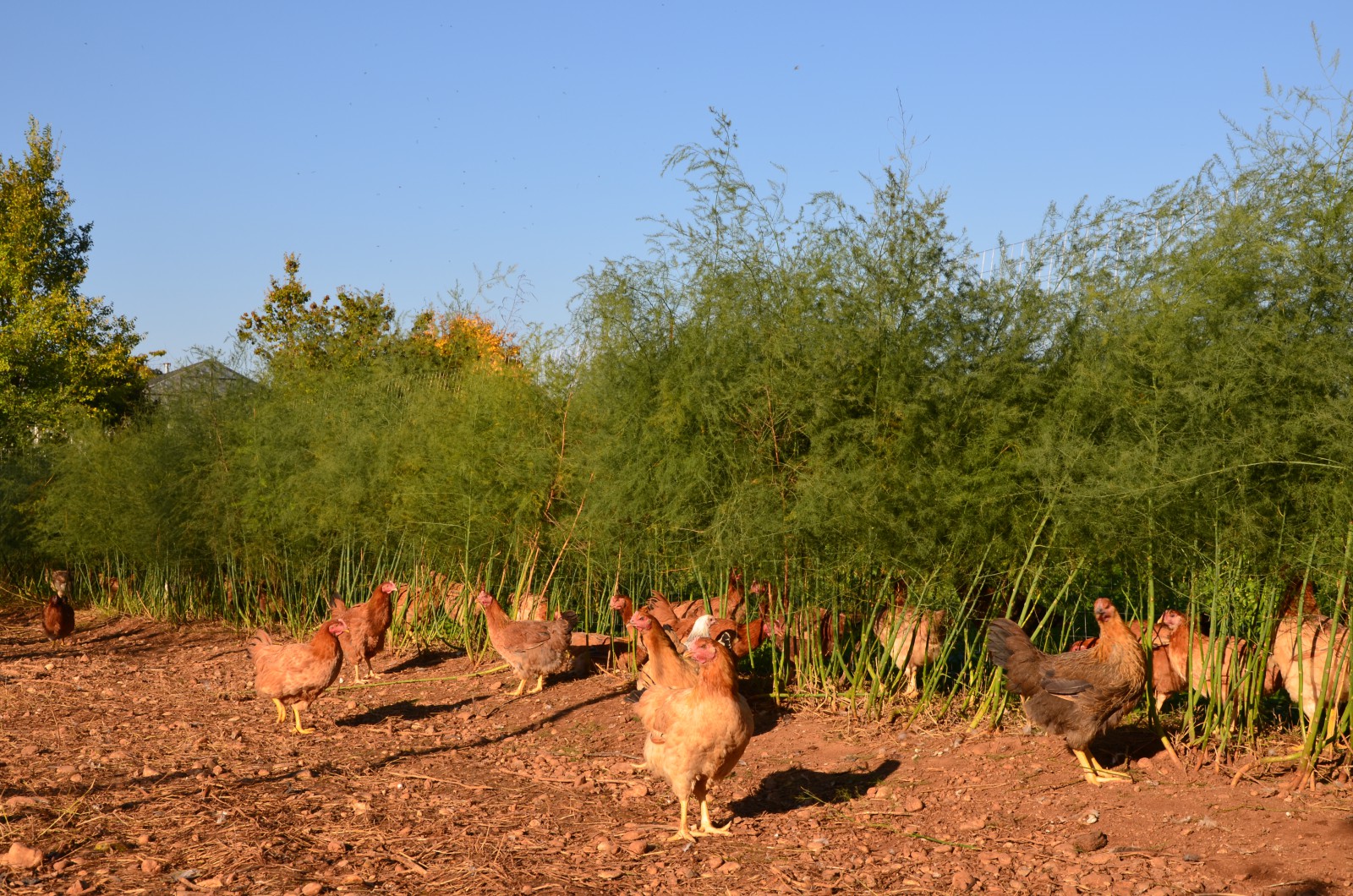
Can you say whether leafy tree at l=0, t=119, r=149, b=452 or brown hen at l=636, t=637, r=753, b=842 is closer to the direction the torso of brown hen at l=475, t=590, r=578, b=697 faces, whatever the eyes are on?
the leafy tree

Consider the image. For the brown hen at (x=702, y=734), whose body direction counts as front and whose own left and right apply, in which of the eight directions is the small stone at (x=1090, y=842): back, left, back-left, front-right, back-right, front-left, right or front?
front-left

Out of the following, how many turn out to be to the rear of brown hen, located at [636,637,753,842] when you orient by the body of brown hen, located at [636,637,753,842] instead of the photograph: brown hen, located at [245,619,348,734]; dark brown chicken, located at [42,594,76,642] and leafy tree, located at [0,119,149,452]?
3

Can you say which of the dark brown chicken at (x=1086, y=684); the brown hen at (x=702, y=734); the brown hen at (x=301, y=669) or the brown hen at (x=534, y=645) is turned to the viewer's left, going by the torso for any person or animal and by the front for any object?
the brown hen at (x=534, y=645)

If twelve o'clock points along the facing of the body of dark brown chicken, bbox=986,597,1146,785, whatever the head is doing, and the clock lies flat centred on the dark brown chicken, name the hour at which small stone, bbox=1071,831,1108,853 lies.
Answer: The small stone is roughly at 3 o'clock from the dark brown chicken.

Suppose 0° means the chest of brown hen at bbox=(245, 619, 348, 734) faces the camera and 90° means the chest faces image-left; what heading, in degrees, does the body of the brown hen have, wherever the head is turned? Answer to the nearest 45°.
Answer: approximately 270°

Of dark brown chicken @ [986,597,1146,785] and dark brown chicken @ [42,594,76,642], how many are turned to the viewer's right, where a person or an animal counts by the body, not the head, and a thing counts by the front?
1

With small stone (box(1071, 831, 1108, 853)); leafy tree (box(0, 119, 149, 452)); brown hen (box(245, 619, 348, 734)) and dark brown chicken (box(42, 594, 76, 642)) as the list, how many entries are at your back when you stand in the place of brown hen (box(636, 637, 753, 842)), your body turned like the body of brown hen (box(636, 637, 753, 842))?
3

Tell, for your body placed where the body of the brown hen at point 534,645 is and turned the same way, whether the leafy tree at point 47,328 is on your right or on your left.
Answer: on your right

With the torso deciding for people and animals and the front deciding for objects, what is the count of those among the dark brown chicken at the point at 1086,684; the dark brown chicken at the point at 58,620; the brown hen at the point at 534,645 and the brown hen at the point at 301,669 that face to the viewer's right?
2

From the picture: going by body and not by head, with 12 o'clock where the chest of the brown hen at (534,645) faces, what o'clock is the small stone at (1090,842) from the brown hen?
The small stone is roughly at 8 o'clock from the brown hen.

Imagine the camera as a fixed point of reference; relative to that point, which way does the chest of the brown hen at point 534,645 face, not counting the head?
to the viewer's left

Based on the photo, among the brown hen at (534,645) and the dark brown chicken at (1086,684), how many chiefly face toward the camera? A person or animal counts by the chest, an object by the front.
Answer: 0

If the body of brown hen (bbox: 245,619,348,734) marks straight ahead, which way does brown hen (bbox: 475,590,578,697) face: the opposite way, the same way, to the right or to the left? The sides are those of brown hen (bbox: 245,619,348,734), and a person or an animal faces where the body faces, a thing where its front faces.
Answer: the opposite way

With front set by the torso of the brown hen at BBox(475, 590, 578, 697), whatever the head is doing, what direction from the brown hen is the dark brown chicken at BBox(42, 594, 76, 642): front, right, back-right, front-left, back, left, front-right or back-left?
front-right

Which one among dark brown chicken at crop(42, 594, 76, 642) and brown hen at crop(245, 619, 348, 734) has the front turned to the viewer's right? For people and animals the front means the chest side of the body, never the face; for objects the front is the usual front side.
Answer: the brown hen

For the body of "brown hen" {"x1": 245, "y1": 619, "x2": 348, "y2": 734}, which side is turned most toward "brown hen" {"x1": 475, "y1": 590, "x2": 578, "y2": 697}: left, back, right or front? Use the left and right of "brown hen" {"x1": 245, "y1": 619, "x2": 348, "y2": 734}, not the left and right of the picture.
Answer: front
